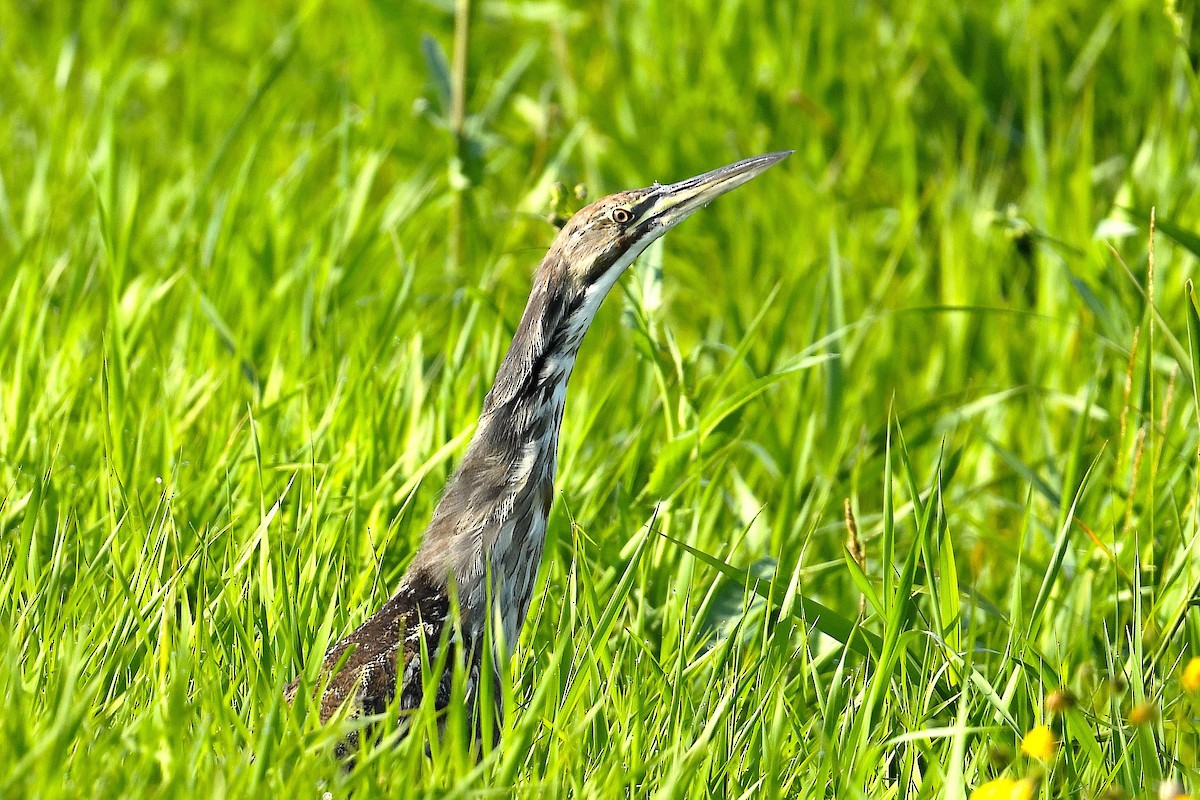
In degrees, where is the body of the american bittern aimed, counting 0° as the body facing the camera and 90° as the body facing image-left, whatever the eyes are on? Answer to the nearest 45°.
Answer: approximately 270°

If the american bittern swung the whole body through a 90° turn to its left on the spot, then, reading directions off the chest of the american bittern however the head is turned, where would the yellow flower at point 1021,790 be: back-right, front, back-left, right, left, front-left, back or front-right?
back-right

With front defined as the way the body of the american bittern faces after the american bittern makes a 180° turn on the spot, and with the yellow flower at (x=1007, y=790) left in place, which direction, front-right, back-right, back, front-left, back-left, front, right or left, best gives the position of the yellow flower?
back-left
